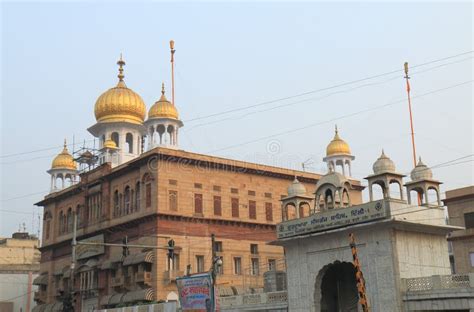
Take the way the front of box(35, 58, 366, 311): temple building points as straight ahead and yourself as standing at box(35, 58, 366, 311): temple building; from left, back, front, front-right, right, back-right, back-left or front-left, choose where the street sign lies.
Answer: front-left

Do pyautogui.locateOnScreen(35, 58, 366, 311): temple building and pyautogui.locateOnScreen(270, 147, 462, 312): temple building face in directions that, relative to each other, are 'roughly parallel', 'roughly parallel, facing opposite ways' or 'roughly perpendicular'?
roughly parallel

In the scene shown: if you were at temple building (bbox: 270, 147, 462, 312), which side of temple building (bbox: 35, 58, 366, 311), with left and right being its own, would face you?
left

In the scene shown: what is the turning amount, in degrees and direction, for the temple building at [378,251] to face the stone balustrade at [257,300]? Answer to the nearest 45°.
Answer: approximately 90° to its right

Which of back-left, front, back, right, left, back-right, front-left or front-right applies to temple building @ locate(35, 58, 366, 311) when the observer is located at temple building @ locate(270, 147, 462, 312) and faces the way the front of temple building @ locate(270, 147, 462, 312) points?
right

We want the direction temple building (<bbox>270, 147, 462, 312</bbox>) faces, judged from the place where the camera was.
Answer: facing the viewer and to the left of the viewer

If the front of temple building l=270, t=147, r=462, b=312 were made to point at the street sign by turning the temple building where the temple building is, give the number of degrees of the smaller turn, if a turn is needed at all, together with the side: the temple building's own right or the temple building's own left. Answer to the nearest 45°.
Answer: approximately 45° to the temple building's own right

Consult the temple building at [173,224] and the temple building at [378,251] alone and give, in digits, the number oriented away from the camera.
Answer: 0

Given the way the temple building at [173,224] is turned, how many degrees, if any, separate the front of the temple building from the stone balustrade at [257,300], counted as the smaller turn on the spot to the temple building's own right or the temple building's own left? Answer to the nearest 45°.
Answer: approximately 90° to the temple building's own left
